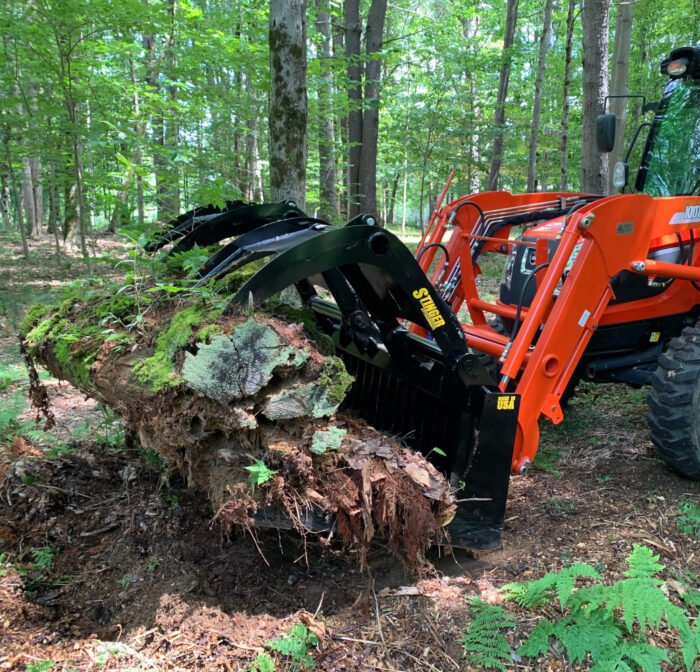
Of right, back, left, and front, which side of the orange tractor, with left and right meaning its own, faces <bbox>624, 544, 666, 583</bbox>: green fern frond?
left

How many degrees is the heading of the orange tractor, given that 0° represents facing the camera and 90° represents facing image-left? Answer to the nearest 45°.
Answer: approximately 45°

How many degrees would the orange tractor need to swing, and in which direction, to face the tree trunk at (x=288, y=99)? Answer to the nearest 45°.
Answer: approximately 90° to its right

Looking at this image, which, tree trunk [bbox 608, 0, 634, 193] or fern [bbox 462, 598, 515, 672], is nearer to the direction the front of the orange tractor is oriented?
the fern

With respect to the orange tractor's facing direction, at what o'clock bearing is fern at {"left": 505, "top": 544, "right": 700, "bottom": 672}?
The fern is roughly at 10 o'clock from the orange tractor.

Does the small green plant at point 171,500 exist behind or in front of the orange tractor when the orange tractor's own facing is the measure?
in front

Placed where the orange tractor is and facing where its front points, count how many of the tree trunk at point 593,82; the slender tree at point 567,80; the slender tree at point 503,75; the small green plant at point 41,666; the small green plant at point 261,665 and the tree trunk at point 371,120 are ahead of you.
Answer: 2

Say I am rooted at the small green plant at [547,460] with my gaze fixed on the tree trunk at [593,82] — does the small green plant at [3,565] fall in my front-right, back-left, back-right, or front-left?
back-left

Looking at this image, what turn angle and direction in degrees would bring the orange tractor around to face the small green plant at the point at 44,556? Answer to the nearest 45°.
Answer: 0° — it already faces it

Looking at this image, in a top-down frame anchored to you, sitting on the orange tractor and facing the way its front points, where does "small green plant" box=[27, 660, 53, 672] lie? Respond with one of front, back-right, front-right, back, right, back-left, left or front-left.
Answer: front
